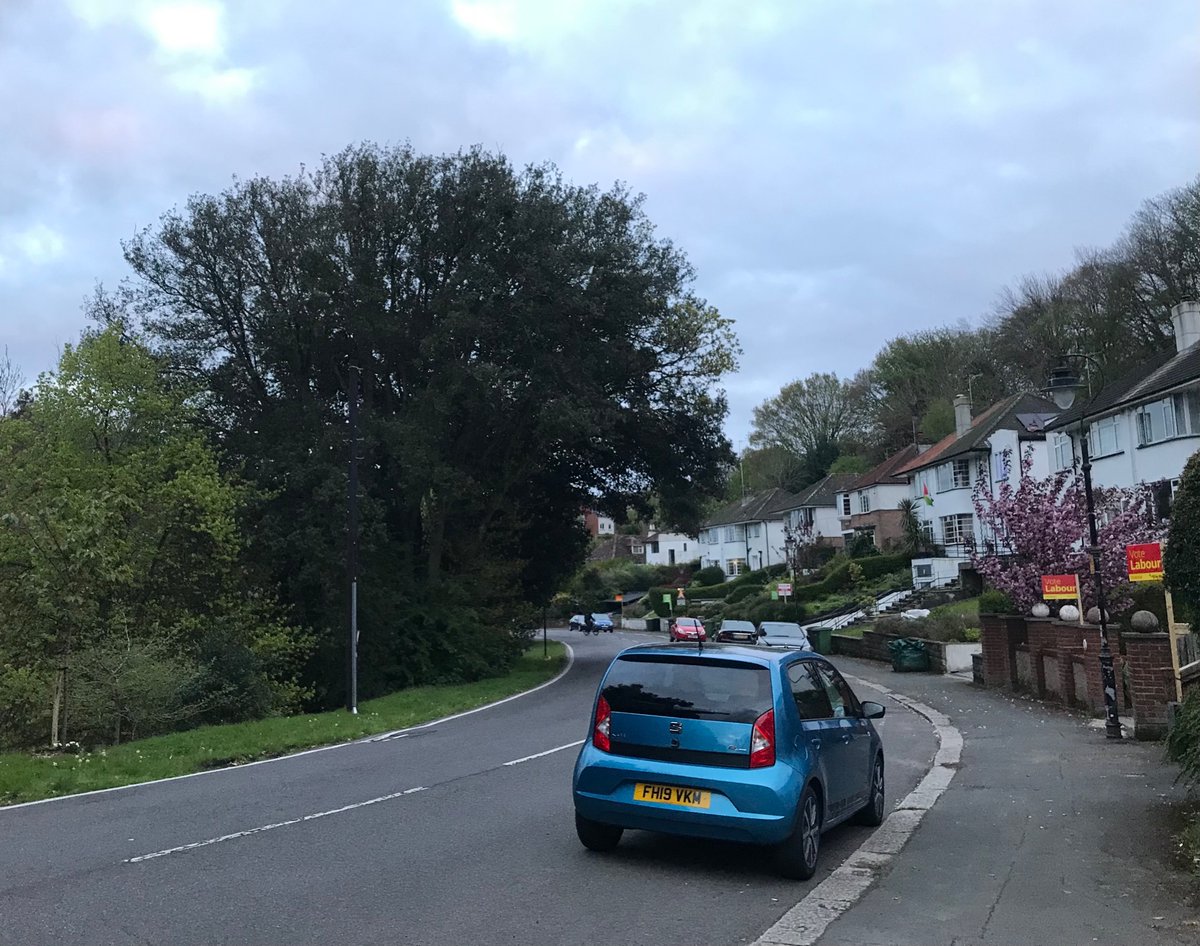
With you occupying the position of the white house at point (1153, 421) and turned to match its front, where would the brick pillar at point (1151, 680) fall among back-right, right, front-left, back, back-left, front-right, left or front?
front-left

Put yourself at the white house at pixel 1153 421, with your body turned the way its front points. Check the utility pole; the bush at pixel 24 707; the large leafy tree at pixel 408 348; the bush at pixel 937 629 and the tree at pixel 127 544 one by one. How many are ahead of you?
5

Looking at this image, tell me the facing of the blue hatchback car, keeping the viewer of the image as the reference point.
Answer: facing away from the viewer and to the right of the viewer

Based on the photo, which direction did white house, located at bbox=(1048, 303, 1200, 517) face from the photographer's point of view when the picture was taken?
facing the viewer and to the left of the viewer

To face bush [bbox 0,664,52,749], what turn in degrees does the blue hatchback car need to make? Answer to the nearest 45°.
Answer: approximately 90° to its left

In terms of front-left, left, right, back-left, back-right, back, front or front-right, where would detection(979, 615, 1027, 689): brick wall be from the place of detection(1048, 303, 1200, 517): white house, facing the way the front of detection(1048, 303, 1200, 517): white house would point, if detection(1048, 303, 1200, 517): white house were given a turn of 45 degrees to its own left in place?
front

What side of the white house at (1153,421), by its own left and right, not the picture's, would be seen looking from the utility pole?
front
